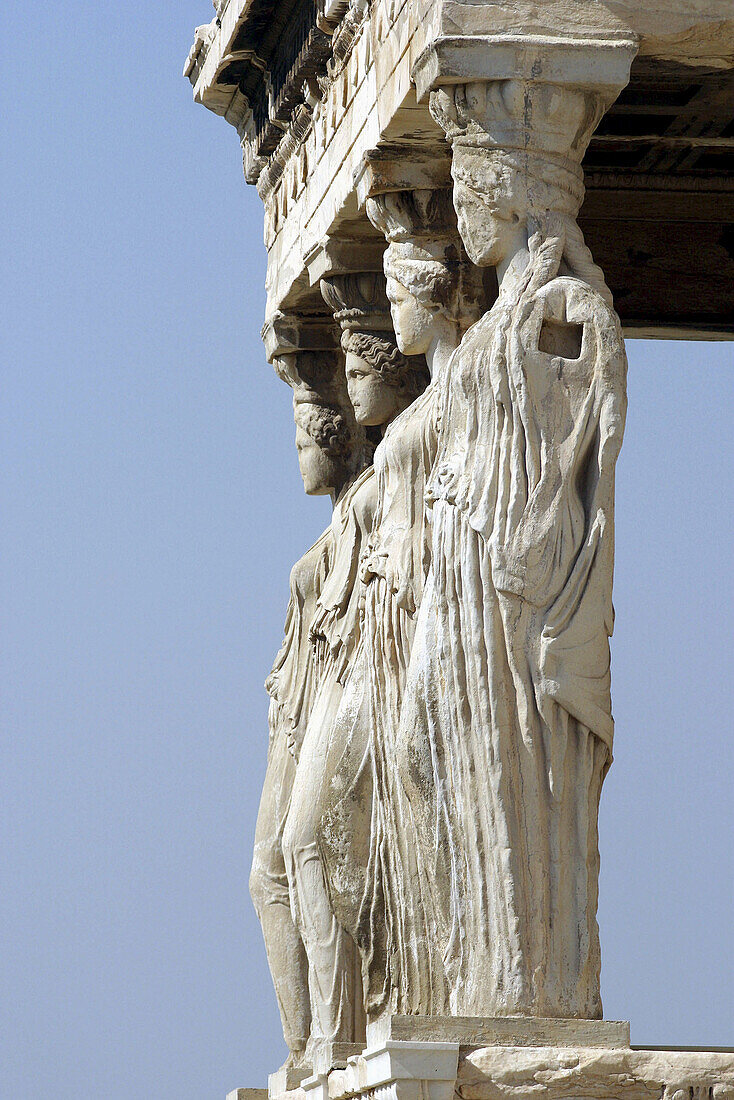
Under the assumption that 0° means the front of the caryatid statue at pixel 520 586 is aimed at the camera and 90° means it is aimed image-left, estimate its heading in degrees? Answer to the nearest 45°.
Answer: approximately 90°

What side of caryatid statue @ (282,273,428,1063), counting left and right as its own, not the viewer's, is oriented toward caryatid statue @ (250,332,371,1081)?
right

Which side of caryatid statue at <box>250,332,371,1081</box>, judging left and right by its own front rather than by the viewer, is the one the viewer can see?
left

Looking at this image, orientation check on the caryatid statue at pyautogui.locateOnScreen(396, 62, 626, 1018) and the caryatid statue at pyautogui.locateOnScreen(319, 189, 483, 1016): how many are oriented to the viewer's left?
2

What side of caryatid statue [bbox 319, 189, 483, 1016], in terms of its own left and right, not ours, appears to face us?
left

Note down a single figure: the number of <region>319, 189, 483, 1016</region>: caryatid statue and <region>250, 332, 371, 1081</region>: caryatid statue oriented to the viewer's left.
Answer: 2

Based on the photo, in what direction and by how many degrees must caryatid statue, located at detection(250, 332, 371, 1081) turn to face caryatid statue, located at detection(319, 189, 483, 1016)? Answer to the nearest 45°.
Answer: approximately 90° to its left

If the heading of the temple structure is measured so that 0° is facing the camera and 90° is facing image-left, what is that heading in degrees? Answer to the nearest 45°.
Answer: approximately 90°

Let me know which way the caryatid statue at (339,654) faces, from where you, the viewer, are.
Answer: facing to the left of the viewer
